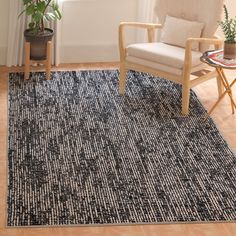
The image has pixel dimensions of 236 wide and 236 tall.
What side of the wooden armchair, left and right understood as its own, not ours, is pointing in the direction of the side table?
left

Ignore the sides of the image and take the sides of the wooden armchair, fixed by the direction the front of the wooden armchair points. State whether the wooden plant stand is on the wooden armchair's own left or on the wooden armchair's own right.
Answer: on the wooden armchair's own right

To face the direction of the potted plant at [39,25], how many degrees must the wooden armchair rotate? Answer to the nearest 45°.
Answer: approximately 45° to its right

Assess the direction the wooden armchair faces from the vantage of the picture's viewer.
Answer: facing the viewer and to the left of the viewer
